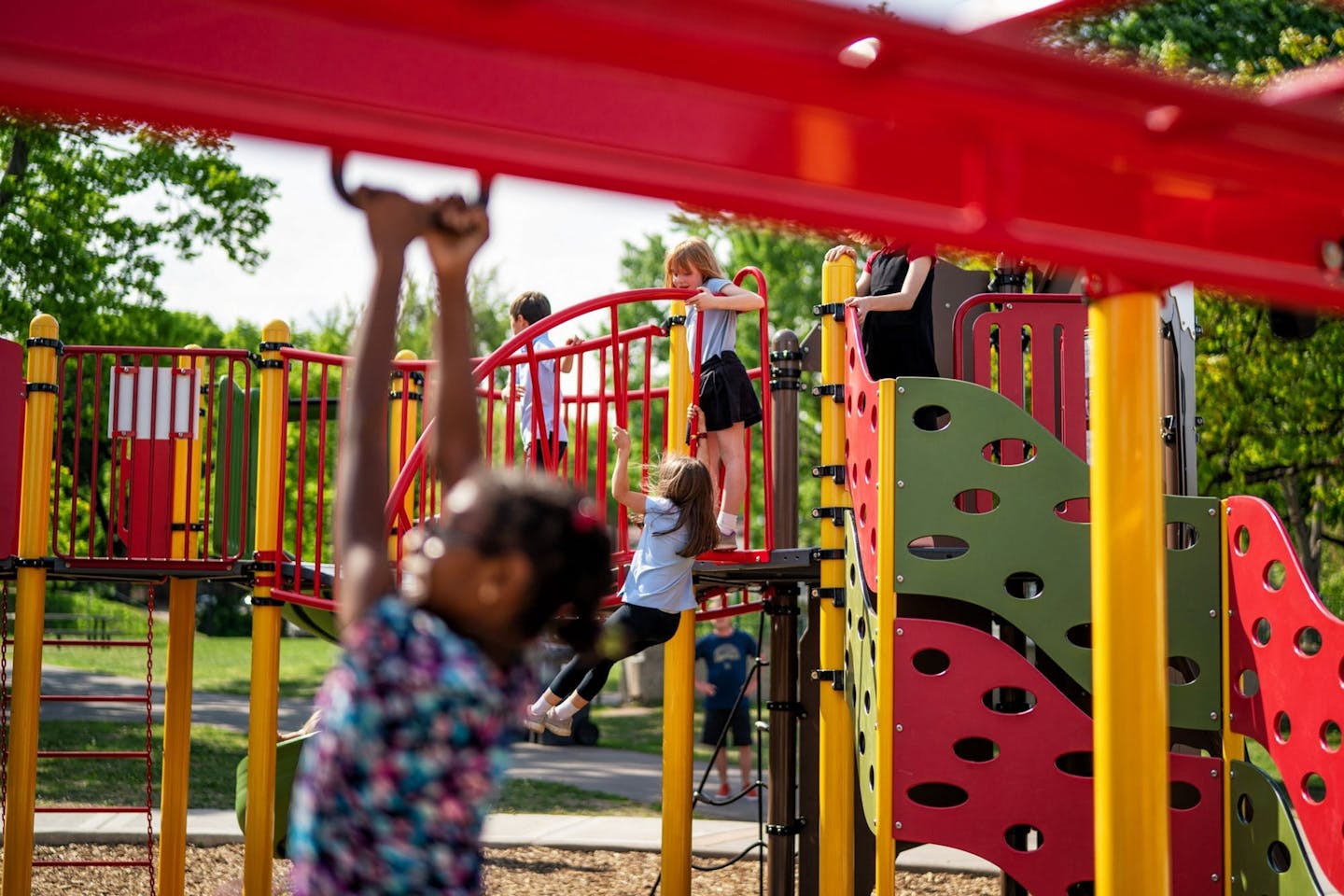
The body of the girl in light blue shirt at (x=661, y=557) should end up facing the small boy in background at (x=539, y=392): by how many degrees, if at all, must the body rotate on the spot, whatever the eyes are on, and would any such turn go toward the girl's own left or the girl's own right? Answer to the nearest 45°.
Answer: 0° — they already face them

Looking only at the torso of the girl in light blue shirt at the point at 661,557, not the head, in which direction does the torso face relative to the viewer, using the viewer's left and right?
facing away from the viewer and to the left of the viewer
